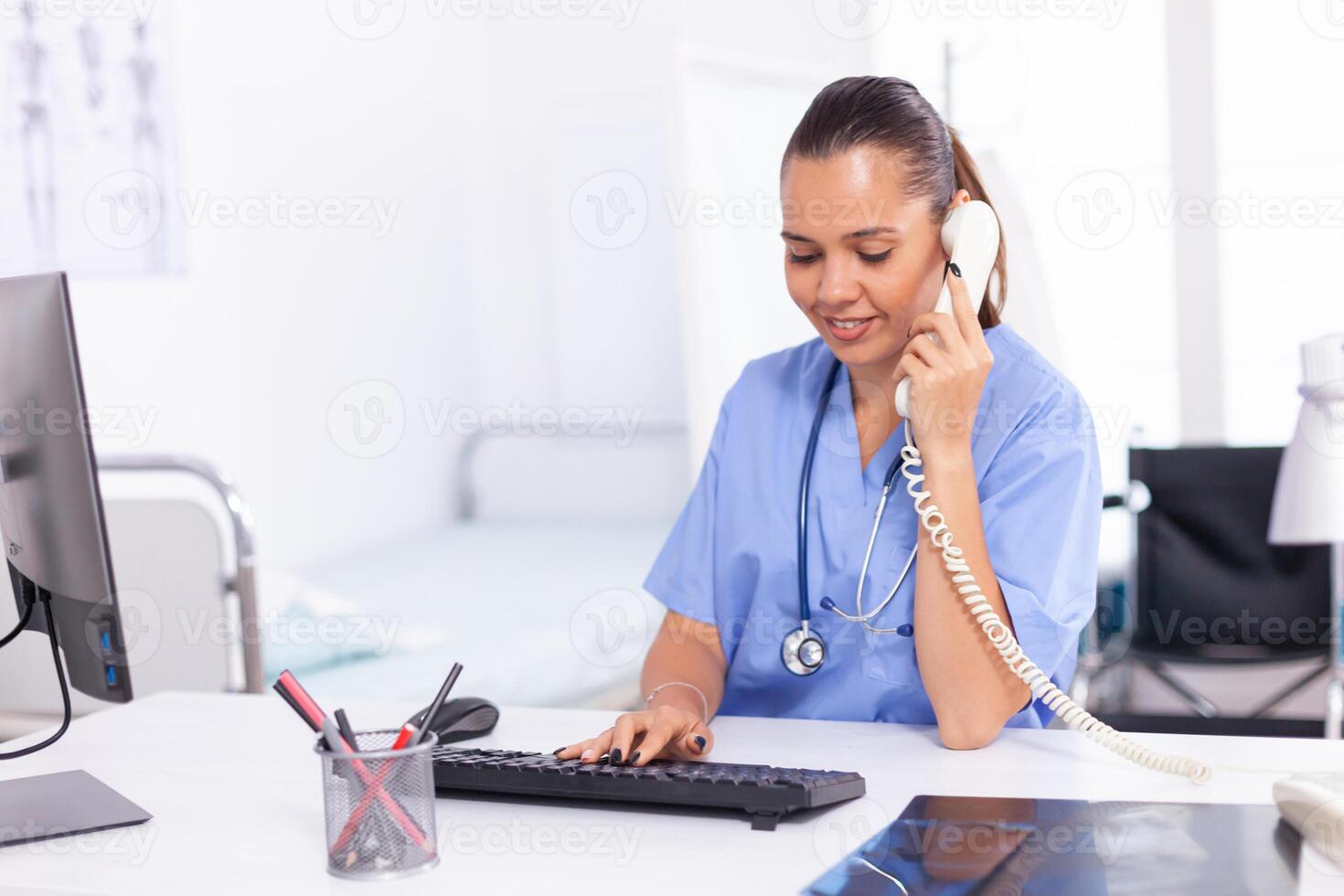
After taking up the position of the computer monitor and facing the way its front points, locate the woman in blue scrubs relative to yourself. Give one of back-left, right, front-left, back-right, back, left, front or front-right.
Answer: front-right

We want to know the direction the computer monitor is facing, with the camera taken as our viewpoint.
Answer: facing away from the viewer and to the right of the viewer
